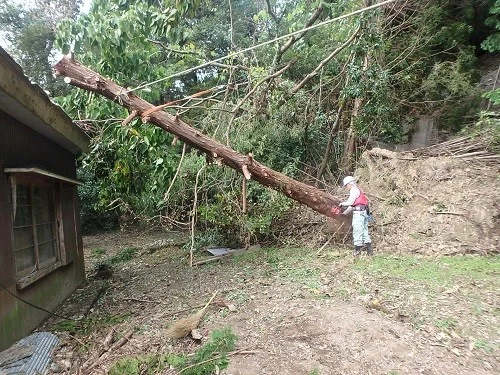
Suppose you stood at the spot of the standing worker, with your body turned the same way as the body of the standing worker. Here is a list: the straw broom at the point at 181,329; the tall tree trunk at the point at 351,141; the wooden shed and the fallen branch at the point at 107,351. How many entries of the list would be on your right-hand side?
1

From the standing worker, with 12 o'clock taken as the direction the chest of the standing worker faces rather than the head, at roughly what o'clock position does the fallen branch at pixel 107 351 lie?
The fallen branch is roughly at 10 o'clock from the standing worker.

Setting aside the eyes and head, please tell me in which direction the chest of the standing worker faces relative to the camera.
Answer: to the viewer's left

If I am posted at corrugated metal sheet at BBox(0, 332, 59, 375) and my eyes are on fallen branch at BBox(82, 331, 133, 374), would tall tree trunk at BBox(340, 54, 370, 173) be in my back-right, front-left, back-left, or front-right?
front-left

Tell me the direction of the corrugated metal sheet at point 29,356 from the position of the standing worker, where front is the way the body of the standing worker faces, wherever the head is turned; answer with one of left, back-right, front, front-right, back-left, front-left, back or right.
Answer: front-left

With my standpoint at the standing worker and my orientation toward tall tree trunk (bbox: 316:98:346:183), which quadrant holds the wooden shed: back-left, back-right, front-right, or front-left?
back-left

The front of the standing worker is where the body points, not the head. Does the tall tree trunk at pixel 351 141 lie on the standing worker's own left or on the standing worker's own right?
on the standing worker's own right

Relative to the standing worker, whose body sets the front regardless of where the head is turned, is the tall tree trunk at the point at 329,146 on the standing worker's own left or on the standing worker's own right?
on the standing worker's own right

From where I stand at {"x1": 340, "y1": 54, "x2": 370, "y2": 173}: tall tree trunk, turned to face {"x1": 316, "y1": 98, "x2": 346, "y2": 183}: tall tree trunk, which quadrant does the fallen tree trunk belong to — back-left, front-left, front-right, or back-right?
front-left

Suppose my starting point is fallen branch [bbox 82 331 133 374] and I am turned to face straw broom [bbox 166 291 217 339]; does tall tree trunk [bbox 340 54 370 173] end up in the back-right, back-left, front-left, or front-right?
front-left

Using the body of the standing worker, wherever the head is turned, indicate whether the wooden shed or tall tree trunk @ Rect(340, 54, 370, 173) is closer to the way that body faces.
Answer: the wooden shed

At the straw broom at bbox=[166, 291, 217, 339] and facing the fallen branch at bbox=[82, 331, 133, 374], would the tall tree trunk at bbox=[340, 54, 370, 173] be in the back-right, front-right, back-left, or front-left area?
back-right

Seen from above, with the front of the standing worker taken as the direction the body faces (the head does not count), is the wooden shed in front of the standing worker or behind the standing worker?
in front
